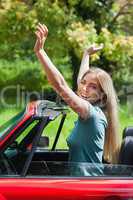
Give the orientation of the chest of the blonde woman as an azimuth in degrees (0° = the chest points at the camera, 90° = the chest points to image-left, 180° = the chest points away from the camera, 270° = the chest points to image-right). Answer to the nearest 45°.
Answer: approximately 90°

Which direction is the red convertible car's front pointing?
to the viewer's left
